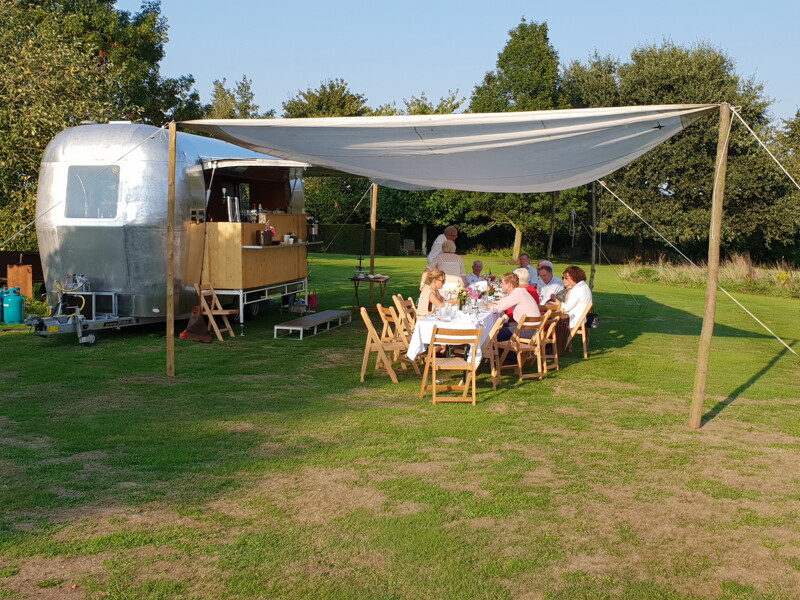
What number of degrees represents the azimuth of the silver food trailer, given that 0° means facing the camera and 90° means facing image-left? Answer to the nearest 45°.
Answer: approximately 45°

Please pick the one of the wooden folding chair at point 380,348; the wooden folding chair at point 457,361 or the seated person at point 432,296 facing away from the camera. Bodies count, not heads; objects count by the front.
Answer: the wooden folding chair at point 457,361

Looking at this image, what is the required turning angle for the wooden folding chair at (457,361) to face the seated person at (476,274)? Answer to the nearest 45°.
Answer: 0° — it already faces them

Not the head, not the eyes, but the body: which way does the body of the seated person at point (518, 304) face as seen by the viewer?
to the viewer's left

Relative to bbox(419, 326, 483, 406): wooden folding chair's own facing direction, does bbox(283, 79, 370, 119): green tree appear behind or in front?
in front

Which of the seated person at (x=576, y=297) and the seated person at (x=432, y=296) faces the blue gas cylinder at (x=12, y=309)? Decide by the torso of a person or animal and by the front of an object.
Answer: the seated person at (x=576, y=297)

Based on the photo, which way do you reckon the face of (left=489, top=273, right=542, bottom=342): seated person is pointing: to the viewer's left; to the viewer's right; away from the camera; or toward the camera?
to the viewer's left

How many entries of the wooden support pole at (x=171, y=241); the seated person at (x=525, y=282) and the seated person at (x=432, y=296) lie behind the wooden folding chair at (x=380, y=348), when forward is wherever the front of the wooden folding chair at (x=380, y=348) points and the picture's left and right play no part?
1

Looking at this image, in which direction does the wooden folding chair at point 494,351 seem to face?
to the viewer's left

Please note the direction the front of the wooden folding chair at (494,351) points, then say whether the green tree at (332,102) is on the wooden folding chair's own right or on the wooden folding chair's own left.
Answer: on the wooden folding chair's own right

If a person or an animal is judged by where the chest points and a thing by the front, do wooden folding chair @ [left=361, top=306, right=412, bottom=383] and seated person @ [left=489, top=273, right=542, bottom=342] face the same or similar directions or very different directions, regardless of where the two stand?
very different directions

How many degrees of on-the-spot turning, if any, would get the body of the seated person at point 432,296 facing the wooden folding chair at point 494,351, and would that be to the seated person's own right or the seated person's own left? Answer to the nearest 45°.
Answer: approximately 45° to the seated person's own right

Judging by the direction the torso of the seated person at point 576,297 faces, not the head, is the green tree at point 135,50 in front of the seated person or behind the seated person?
in front

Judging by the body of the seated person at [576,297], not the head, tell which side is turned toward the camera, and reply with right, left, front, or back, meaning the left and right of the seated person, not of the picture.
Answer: left

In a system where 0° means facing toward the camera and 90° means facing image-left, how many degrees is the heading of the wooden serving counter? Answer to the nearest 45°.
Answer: approximately 315°
